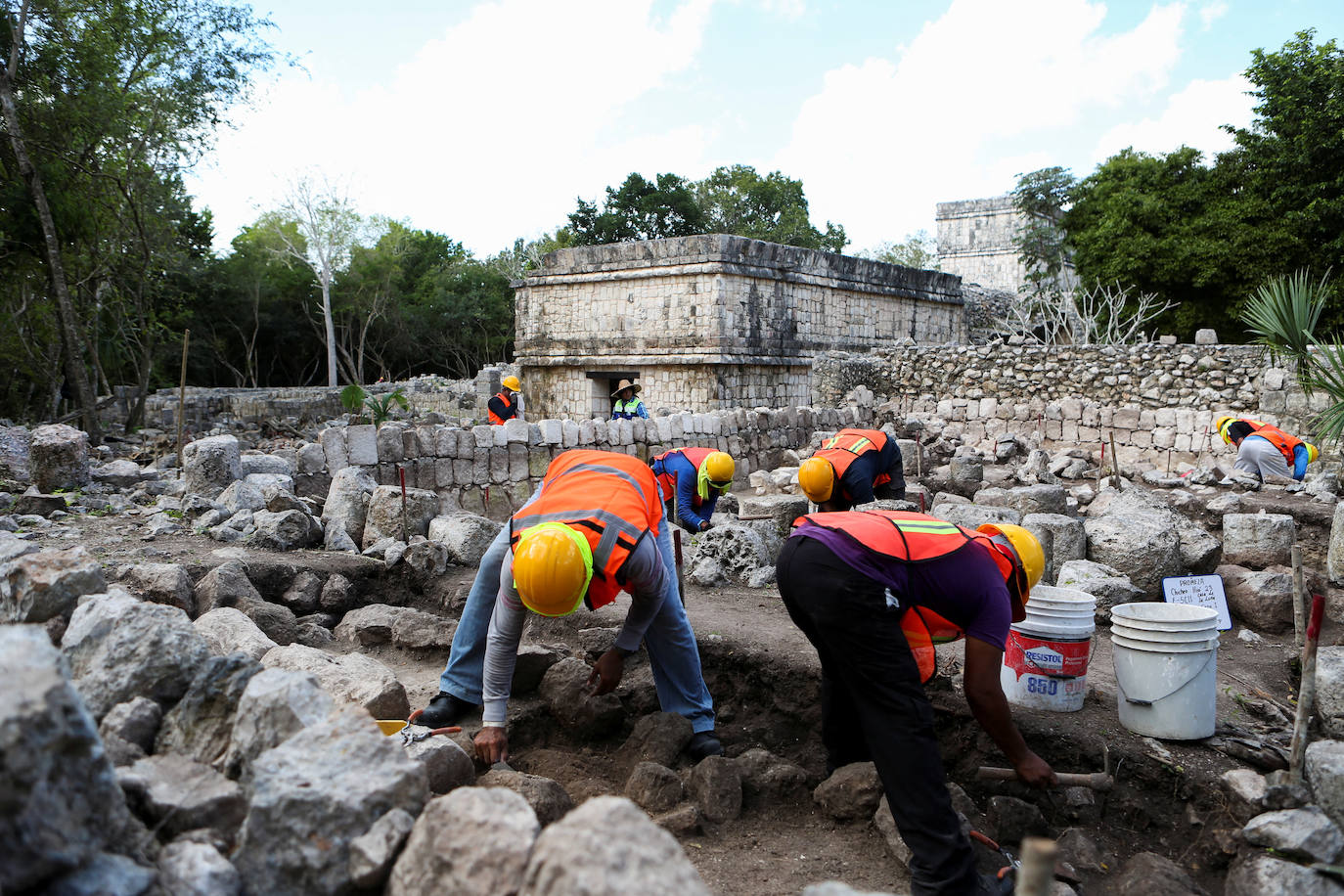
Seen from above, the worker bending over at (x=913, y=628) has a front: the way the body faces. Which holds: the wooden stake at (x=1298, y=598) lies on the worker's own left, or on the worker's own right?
on the worker's own left

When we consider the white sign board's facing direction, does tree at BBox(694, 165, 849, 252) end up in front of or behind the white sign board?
behind

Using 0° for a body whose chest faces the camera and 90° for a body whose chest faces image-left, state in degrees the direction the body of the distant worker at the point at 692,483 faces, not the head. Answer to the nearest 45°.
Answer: approximately 315°

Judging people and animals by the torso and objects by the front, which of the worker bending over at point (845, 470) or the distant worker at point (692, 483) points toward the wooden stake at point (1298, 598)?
the distant worker

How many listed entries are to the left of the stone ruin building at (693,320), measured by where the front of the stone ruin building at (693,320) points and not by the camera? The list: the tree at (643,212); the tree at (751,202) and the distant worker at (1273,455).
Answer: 1

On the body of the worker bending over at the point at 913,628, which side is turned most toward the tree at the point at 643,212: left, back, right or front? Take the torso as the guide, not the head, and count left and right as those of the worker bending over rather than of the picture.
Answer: left

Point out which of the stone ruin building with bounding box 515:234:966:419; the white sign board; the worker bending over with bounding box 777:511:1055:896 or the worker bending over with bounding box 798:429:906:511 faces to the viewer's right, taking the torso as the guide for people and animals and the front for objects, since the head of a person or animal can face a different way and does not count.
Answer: the worker bending over with bounding box 777:511:1055:896

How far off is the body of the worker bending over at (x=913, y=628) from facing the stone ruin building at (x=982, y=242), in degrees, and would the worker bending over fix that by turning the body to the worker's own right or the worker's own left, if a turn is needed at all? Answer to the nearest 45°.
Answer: approximately 90° to the worker's own left

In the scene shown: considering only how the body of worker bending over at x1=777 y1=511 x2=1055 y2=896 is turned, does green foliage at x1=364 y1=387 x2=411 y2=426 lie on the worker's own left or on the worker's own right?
on the worker's own left
